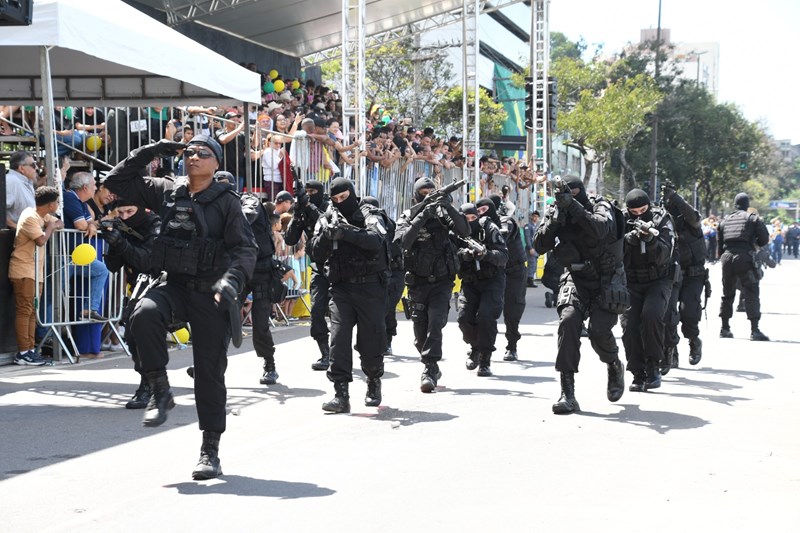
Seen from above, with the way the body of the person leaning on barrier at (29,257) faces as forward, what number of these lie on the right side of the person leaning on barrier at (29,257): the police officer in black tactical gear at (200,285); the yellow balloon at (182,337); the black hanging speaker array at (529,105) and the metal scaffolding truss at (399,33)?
1

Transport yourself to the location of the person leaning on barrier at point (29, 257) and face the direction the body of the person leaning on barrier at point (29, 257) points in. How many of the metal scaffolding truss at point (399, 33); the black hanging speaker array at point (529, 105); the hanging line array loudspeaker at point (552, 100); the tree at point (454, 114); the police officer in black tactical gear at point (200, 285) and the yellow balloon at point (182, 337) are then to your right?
1

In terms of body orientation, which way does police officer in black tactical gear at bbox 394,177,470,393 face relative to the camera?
toward the camera

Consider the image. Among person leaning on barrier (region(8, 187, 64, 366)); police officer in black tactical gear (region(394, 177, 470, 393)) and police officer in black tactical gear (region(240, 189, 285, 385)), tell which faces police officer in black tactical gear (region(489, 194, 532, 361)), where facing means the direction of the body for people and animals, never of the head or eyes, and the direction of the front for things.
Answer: the person leaning on barrier

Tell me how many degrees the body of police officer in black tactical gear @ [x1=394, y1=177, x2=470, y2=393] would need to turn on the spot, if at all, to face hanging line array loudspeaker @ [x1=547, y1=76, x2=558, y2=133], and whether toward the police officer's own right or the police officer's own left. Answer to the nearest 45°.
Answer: approximately 180°

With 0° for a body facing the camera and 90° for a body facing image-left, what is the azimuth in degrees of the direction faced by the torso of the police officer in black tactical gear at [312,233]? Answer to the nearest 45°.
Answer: approximately 45°

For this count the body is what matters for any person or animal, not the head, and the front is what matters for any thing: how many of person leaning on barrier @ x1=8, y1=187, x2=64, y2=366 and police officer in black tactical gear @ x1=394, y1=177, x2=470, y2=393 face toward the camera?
1

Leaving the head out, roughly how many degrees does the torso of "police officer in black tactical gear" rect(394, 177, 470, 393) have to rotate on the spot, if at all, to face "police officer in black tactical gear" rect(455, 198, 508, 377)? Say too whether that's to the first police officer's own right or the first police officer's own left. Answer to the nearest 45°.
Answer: approximately 135° to the first police officer's own left

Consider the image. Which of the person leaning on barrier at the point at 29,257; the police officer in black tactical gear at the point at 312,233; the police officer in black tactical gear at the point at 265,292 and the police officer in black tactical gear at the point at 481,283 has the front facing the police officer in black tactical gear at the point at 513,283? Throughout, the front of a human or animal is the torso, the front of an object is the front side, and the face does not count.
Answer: the person leaning on barrier

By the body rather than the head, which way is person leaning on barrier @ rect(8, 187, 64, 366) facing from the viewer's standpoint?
to the viewer's right

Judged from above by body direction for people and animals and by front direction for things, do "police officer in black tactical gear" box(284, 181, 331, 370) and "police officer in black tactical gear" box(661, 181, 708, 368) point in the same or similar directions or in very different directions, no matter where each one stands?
same or similar directions
